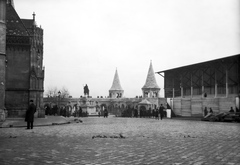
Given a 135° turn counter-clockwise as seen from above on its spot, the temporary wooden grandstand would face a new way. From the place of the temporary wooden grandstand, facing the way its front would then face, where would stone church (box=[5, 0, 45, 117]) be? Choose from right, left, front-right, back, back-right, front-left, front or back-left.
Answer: back-right

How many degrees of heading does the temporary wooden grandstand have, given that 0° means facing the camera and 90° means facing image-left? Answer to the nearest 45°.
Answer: approximately 45°
